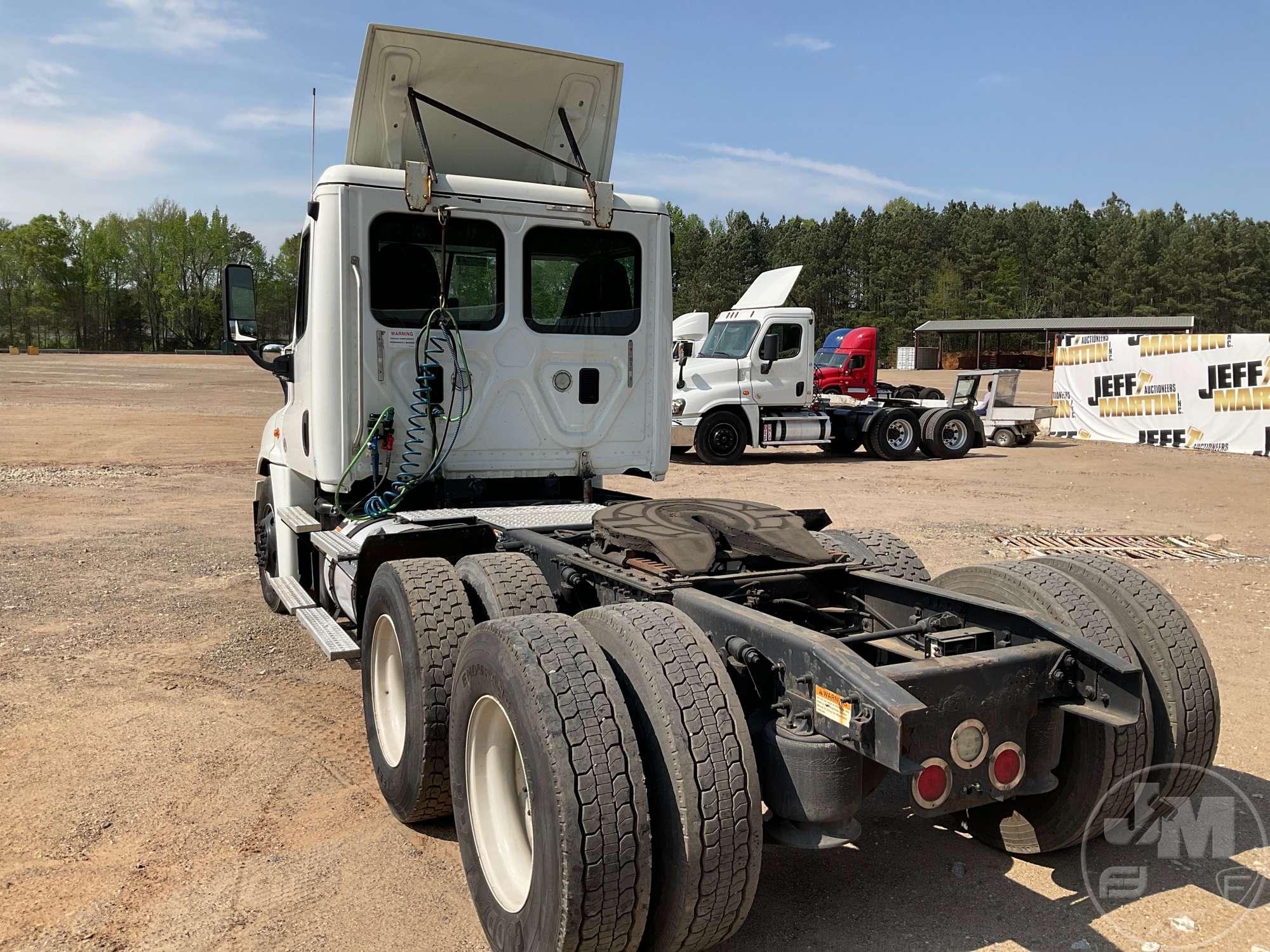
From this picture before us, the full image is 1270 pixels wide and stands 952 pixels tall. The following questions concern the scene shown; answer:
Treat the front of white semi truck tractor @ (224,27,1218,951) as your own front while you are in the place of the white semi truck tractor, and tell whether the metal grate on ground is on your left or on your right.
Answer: on your right

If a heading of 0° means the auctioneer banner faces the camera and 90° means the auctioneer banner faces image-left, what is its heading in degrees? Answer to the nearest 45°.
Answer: approximately 45°

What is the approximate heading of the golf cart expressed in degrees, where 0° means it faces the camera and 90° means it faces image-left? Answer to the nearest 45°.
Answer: approximately 135°

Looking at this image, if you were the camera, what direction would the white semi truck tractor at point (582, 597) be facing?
facing away from the viewer and to the left of the viewer

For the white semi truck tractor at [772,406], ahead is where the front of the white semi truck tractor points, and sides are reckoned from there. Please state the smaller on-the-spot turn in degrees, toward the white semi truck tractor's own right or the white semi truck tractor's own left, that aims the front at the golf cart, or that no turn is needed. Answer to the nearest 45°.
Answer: approximately 180°

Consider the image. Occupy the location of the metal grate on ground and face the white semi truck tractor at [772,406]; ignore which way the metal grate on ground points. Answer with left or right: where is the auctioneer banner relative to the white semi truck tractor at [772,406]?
right

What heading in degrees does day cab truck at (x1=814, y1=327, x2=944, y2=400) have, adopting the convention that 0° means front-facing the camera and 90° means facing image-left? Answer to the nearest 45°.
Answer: approximately 45°

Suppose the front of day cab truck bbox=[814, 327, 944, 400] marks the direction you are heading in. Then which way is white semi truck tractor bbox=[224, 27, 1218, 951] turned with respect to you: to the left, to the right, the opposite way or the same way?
to the right

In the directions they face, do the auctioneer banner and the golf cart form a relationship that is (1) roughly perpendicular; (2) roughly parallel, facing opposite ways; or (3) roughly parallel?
roughly perpendicular
